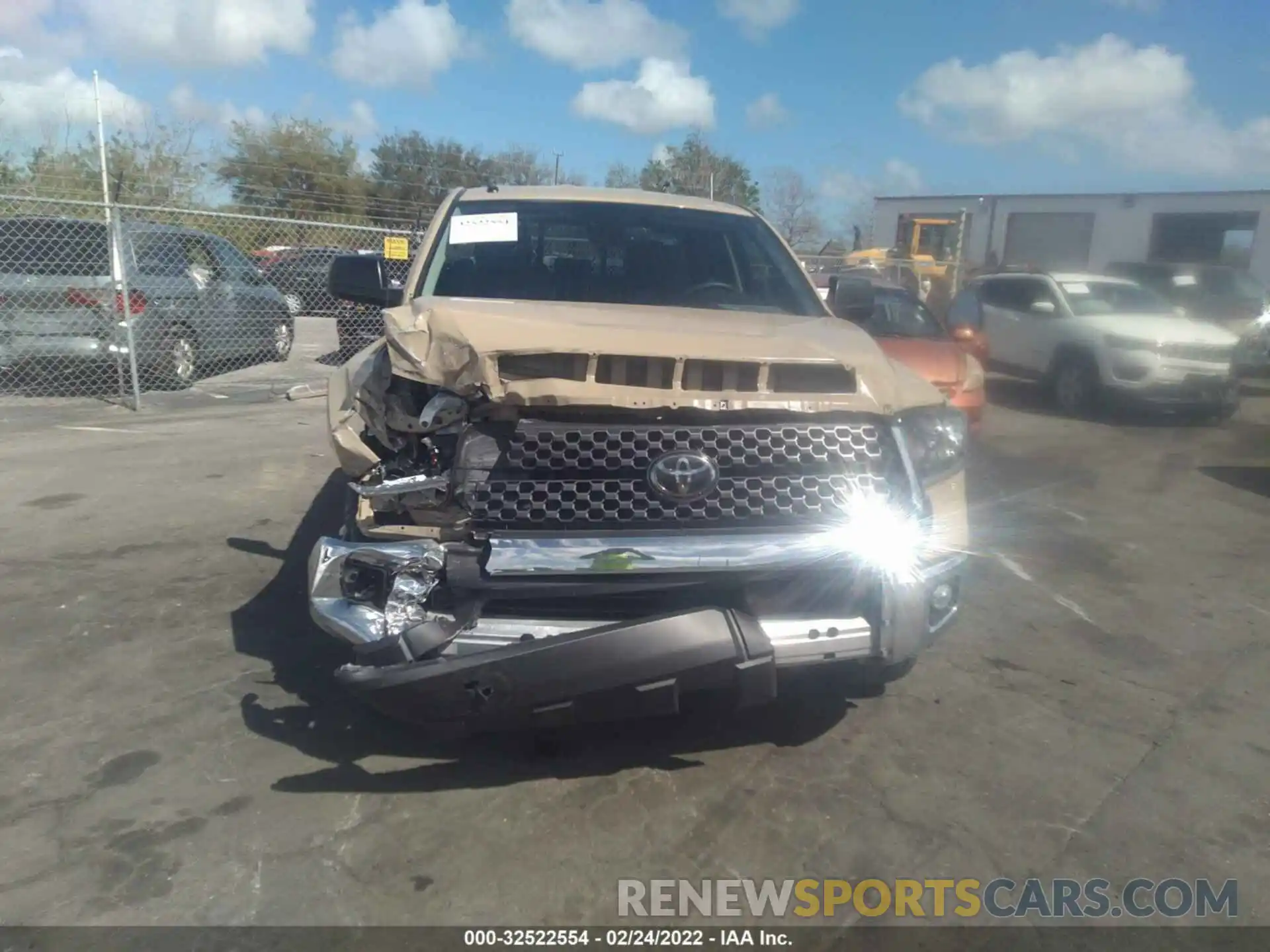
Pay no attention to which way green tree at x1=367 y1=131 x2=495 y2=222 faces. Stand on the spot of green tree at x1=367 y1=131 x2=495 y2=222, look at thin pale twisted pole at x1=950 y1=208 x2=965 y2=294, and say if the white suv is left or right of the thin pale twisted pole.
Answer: right

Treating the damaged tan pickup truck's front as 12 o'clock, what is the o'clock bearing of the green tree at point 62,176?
The green tree is roughly at 5 o'clock from the damaged tan pickup truck.

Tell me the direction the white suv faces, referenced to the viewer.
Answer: facing the viewer and to the right of the viewer

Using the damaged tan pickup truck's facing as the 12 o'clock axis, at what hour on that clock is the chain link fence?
The chain link fence is roughly at 5 o'clock from the damaged tan pickup truck.

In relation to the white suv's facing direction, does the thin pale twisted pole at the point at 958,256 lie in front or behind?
behind

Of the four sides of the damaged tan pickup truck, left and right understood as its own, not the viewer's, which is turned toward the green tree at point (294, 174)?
back

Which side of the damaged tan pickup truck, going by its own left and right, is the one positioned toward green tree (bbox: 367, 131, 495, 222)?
back

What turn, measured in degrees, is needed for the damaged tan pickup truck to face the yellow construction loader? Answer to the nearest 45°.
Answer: approximately 180°

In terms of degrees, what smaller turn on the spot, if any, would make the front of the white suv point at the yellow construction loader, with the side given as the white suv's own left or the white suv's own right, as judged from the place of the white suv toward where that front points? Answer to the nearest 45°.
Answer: approximately 135° to the white suv's own left

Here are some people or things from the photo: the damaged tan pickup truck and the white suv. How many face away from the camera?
0

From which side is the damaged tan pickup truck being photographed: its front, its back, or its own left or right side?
front

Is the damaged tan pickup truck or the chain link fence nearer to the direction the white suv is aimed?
the damaged tan pickup truck
